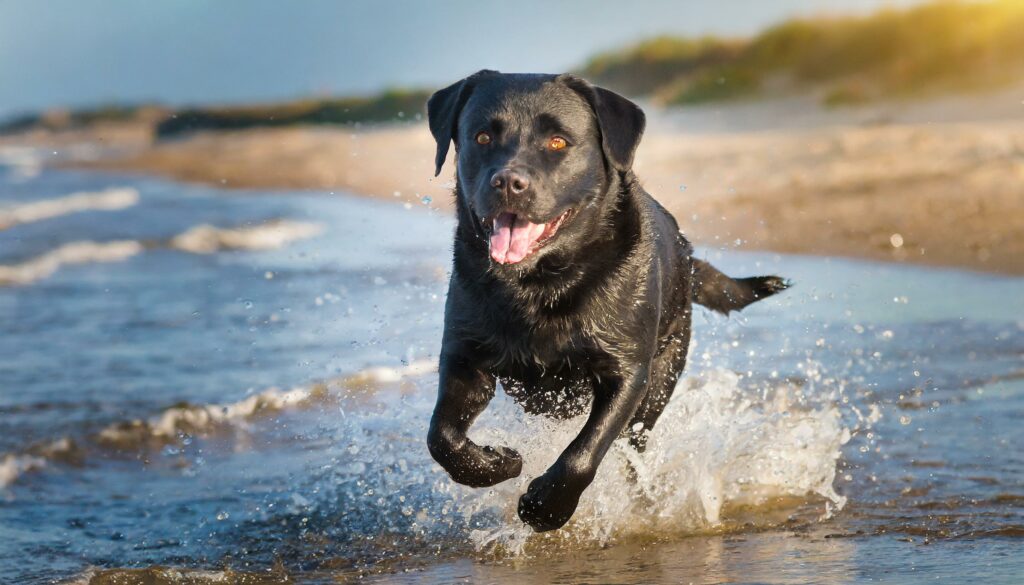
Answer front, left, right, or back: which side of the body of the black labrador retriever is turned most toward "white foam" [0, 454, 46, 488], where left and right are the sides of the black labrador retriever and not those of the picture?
right

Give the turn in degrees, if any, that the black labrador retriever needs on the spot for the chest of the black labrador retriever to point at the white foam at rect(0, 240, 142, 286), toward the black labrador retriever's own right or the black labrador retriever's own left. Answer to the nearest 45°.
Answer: approximately 90° to the black labrador retriever's own right

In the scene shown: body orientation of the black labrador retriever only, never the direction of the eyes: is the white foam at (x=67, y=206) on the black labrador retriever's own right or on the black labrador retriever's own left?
on the black labrador retriever's own right

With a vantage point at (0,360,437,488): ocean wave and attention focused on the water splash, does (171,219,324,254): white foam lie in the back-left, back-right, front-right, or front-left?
back-left

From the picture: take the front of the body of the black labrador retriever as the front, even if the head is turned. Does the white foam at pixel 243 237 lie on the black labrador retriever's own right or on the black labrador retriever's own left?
on the black labrador retriever's own right

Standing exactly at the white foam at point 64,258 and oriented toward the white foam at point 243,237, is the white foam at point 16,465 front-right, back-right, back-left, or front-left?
back-right

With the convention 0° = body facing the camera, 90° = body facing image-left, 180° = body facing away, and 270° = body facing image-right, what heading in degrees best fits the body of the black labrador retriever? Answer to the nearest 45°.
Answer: approximately 45°

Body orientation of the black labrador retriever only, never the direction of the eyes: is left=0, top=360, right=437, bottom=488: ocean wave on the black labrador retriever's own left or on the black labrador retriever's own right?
on the black labrador retriever's own right
